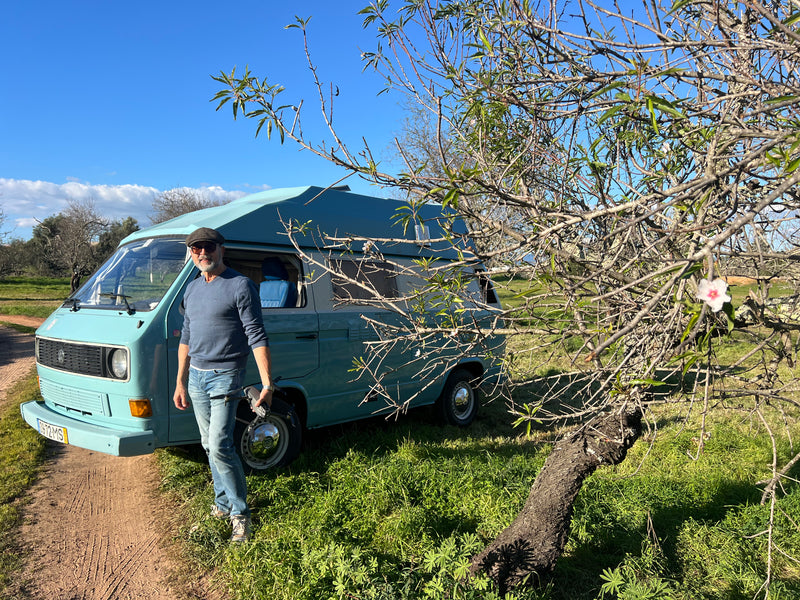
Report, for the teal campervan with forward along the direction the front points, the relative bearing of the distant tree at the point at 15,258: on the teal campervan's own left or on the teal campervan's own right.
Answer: on the teal campervan's own right

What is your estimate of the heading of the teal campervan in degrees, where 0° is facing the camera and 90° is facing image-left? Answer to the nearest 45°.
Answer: approximately 45°

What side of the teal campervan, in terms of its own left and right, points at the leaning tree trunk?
left

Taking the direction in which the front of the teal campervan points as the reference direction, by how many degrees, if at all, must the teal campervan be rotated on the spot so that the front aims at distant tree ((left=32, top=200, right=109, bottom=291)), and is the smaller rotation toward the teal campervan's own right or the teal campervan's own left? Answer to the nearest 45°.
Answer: approximately 135° to the teal campervan's own right

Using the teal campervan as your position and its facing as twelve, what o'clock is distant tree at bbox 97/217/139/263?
The distant tree is roughly at 4 o'clock from the teal campervan.

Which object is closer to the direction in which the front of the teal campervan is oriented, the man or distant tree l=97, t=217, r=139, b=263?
the man

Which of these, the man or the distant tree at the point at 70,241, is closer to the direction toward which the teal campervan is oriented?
the man

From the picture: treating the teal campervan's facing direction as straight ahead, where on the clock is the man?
The man is roughly at 11 o'clock from the teal campervan.
